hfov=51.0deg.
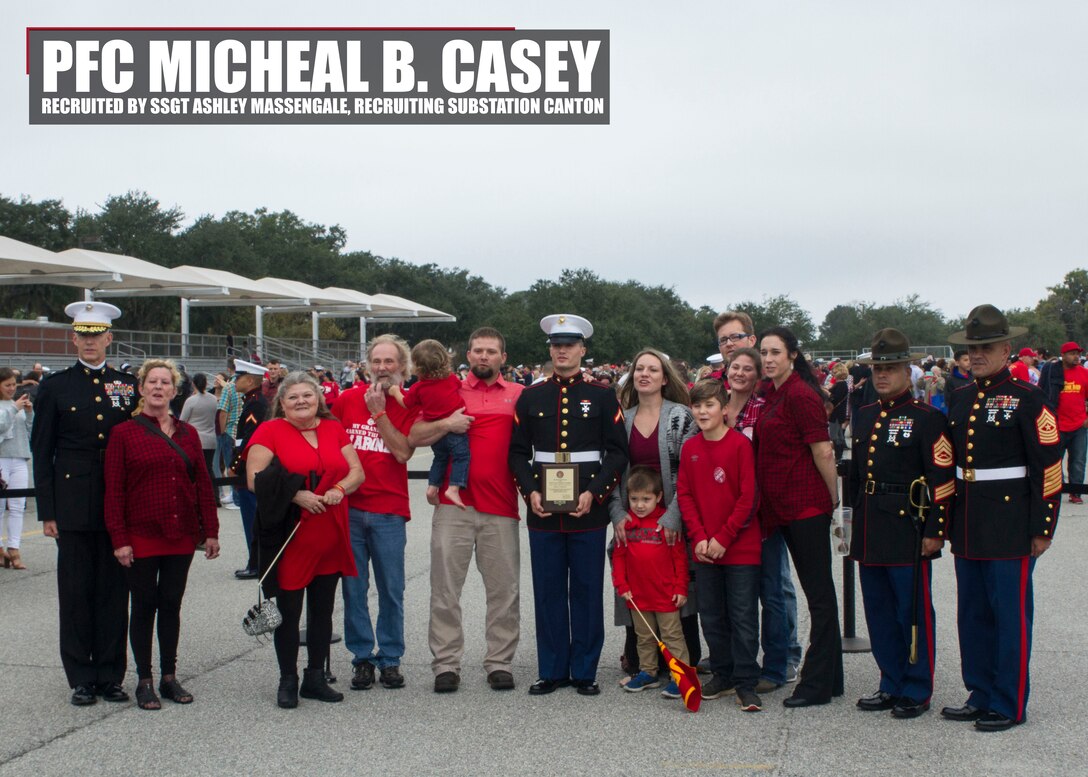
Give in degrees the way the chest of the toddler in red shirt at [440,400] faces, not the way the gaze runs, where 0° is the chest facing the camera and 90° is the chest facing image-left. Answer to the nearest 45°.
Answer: approximately 135°

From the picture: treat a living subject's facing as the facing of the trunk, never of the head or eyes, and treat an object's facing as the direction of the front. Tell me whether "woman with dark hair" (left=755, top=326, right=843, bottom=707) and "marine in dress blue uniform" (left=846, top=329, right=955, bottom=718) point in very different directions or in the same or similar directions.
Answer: same or similar directions

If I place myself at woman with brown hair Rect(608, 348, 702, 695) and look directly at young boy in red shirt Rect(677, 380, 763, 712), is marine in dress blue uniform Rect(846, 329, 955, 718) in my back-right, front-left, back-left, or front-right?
front-left

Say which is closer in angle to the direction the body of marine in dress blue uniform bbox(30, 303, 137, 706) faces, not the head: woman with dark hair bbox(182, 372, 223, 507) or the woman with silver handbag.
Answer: the woman with silver handbag

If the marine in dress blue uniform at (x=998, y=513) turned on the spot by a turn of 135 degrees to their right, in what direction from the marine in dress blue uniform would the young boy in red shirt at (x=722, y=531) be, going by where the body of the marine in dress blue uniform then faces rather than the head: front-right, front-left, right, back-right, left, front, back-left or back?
left

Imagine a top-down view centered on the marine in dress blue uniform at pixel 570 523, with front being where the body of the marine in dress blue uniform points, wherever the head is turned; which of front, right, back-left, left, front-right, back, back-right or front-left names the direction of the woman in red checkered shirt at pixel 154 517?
right

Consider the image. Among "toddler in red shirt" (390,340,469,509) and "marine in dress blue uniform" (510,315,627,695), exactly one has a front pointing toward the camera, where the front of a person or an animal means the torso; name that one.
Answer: the marine in dress blue uniform

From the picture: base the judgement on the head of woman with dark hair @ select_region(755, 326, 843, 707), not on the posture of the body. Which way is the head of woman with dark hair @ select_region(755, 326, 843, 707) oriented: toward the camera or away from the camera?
toward the camera

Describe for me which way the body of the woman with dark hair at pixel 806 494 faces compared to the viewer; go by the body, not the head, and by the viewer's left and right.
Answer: facing the viewer and to the left of the viewer

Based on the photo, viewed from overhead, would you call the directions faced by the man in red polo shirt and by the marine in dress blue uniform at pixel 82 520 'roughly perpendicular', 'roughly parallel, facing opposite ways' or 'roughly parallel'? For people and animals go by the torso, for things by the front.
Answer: roughly parallel

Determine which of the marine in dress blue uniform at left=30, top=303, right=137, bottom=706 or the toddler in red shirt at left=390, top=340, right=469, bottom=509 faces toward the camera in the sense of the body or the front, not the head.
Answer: the marine in dress blue uniform

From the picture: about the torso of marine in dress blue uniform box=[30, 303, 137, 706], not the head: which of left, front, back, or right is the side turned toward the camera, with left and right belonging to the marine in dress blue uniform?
front

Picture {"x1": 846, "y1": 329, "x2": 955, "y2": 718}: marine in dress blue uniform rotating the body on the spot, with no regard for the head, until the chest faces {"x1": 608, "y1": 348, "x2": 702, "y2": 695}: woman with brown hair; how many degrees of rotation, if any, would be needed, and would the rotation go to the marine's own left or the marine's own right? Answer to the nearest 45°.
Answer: approximately 45° to the marine's own right

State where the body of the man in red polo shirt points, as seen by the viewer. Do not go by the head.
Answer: toward the camera

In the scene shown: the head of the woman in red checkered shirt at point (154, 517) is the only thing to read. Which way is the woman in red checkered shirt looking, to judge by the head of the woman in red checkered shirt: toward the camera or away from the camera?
toward the camera

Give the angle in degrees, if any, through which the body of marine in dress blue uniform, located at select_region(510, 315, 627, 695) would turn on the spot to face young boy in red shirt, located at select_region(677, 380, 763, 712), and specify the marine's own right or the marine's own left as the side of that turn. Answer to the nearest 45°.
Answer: approximately 90° to the marine's own left

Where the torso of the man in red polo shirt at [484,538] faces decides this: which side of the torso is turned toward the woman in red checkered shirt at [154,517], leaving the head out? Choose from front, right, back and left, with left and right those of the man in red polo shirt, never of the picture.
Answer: right
